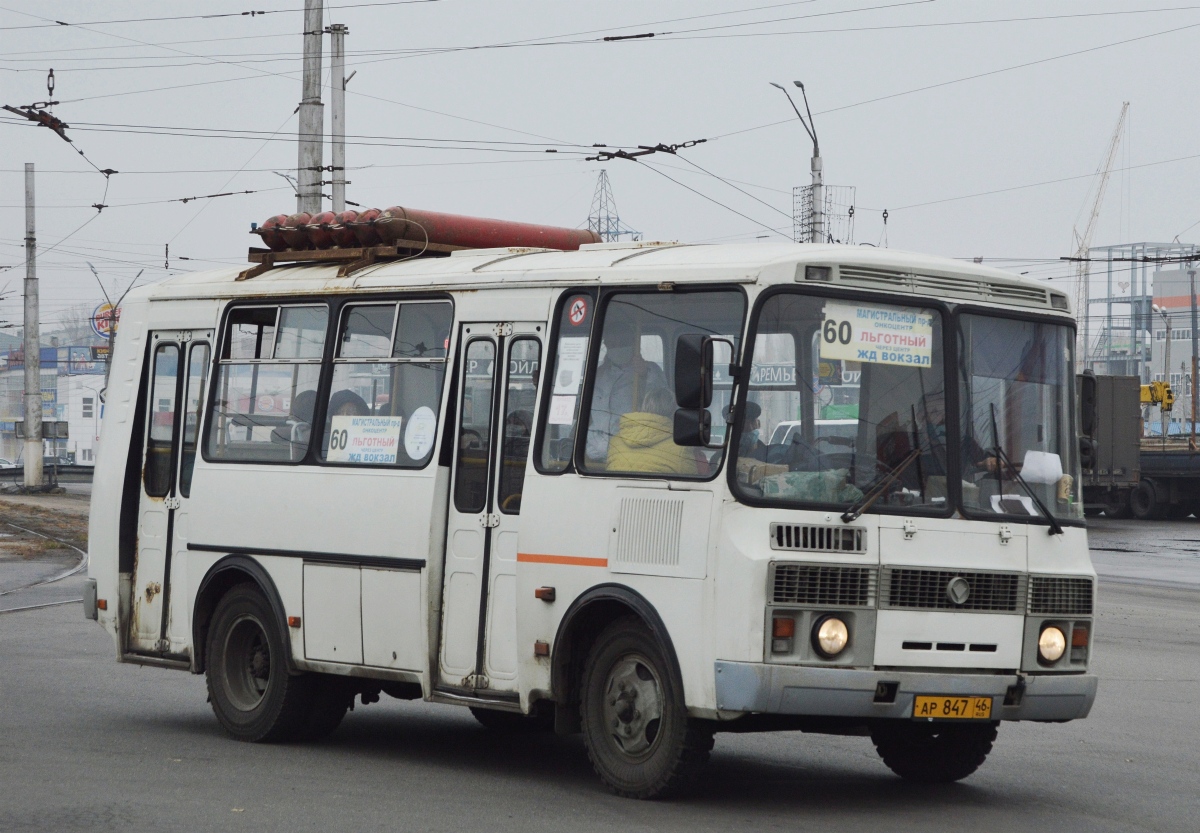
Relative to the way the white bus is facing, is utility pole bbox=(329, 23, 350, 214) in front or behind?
behind

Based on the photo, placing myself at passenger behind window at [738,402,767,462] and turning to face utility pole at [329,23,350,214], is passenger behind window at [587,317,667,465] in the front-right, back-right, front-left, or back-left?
front-left

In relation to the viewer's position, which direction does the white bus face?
facing the viewer and to the right of the viewer

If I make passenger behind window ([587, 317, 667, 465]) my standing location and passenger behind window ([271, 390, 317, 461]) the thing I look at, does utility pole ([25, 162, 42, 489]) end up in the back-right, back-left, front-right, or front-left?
front-right

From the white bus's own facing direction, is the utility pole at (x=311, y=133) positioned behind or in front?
behind
